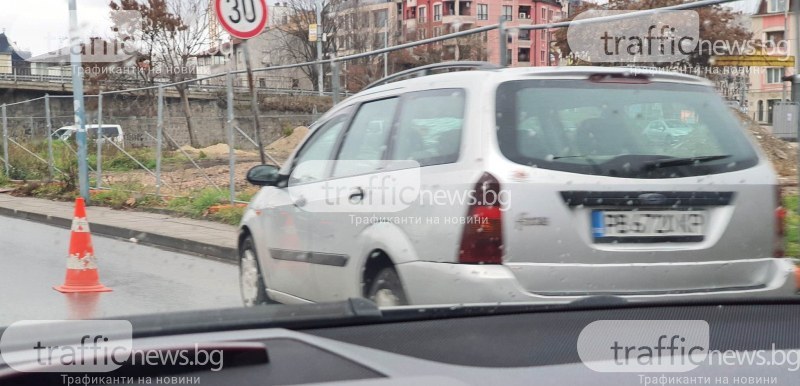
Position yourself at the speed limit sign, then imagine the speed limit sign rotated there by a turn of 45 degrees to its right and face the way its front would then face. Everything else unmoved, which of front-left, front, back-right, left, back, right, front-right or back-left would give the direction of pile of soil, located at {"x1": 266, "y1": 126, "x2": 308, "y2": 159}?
back-right

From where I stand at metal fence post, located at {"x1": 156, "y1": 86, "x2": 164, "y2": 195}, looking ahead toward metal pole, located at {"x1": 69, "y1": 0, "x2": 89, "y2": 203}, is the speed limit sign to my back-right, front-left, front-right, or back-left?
back-left

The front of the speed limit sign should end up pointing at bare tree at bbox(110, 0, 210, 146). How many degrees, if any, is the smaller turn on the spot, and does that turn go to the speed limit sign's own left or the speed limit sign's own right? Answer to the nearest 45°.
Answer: approximately 180°
